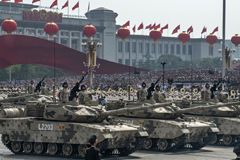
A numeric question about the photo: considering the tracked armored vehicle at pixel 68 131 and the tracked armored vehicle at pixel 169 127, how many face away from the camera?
0
